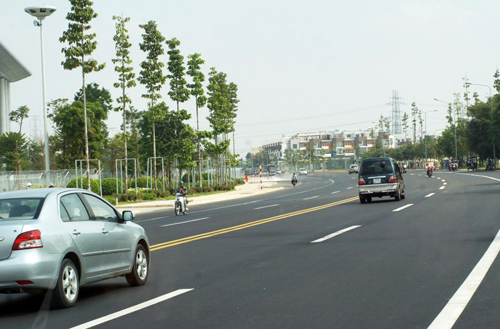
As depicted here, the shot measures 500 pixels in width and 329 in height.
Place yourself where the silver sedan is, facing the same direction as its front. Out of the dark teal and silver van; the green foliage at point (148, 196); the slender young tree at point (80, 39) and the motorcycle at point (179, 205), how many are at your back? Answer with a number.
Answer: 0

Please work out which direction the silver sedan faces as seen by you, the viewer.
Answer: facing away from the viewer and to the right of the viewer

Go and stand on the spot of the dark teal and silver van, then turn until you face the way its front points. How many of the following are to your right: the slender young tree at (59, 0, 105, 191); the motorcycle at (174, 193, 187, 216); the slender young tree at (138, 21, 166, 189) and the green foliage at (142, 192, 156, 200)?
0

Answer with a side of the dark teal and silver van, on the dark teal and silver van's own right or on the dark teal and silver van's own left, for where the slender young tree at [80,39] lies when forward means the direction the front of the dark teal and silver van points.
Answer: on the dark teal and silver van's own left

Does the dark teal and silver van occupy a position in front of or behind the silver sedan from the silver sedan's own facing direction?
in front

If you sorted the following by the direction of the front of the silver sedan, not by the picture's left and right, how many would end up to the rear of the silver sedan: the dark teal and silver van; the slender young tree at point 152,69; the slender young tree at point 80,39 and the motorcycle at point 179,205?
0

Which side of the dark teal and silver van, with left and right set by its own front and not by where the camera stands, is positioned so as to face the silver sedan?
back

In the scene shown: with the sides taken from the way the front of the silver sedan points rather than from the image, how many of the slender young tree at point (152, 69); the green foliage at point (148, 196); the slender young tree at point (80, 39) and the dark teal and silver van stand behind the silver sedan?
0

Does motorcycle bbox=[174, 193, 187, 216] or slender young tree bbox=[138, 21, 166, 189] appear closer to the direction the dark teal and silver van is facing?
the slender young tree

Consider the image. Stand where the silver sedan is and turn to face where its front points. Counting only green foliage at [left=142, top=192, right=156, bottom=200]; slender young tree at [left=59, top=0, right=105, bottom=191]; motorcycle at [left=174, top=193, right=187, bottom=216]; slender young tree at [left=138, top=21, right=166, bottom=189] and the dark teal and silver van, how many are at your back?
0

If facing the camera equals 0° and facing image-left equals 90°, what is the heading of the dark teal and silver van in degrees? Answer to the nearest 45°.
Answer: approximately 180°

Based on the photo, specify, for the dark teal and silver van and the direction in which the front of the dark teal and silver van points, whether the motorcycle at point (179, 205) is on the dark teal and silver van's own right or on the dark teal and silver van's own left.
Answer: on the dark teal and silver van's own left

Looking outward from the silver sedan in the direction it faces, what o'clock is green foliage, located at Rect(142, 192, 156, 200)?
The green foliage is roughly at 11 o'clock from the silver sedan.

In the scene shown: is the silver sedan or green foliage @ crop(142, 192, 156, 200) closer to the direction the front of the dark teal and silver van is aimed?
the green foliage

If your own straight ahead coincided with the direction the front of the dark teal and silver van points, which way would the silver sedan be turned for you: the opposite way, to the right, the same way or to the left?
the same way

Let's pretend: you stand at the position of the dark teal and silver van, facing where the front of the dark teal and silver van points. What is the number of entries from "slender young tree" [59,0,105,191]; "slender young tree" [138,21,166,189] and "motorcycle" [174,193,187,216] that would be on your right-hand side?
0

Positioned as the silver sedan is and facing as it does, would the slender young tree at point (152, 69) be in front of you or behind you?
in front

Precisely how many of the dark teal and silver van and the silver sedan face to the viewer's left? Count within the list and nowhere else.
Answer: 0
